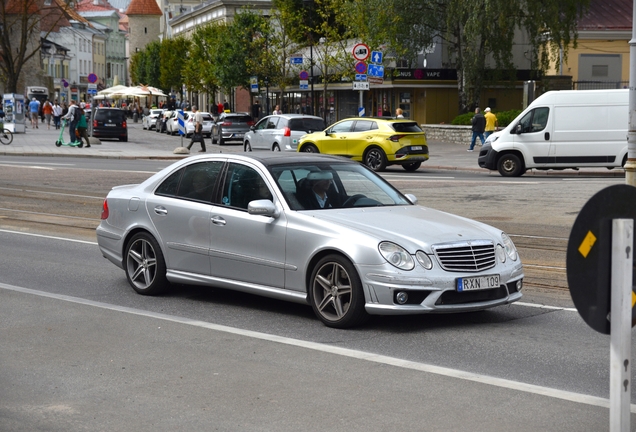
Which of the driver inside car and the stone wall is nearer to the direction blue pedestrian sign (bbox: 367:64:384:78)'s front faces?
the driver inside car

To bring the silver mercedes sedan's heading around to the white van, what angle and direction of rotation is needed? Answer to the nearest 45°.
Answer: approximately 135° to its left

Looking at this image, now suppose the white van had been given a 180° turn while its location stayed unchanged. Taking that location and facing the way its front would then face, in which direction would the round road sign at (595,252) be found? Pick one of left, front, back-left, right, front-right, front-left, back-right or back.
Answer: right

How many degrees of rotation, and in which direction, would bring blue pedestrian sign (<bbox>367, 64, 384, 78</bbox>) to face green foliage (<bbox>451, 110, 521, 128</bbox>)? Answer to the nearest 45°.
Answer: approximately 135° to its left

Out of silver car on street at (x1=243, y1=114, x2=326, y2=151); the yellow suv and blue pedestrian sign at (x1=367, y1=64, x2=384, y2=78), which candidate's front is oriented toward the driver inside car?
the blue pedestrian sign

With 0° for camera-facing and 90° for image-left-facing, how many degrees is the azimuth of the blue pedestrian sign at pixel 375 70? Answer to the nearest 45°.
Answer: approximately 0°

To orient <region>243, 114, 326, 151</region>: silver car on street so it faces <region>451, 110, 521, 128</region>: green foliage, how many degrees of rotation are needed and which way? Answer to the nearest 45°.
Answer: approximately 90° to its right

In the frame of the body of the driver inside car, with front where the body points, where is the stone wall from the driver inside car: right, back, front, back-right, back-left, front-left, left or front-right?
back-left

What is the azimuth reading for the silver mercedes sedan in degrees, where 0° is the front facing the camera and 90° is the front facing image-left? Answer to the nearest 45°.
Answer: approximately 315°

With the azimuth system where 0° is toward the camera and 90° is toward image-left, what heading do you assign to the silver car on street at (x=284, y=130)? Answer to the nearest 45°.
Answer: approximately 135°

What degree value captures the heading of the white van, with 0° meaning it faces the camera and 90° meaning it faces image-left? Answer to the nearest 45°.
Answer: approximately 90°

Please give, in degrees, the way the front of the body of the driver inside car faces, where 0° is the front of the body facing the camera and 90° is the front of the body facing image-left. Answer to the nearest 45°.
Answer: approximately 315°
